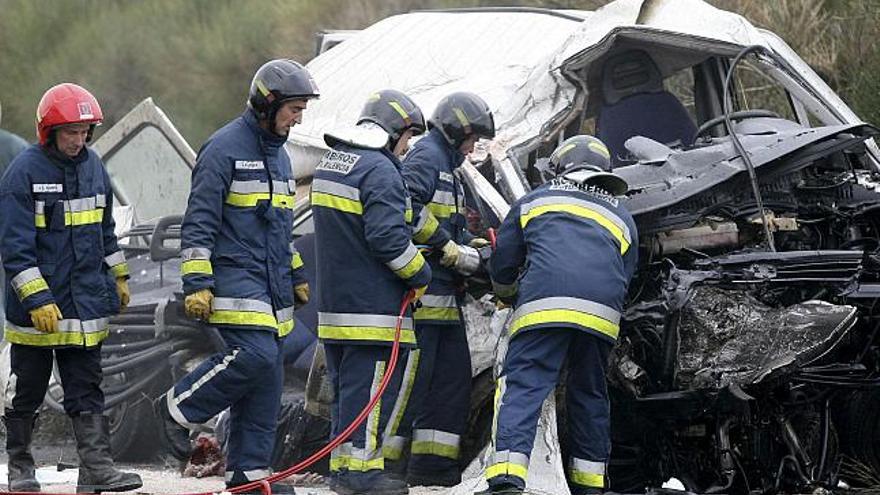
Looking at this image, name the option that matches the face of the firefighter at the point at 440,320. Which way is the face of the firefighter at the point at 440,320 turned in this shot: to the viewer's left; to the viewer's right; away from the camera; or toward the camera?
to the viewer's right

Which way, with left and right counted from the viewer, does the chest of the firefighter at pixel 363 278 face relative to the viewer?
facing away from the viewer and to the right of the viewer

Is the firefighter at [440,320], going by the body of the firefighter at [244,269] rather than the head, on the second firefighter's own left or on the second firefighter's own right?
on the second firefighter's own left

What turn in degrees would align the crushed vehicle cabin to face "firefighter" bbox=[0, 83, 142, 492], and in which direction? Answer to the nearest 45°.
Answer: approximately 135° to its right

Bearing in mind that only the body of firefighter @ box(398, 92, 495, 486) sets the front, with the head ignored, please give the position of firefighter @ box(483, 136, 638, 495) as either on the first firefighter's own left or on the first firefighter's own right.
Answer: on the first firefighter's own right

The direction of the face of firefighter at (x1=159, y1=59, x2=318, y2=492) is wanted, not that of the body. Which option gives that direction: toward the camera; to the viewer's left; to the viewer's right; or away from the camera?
to the viewer's right

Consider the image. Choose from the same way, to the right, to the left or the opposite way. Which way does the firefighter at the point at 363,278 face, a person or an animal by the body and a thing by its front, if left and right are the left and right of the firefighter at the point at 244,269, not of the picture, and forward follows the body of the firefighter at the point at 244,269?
to the left

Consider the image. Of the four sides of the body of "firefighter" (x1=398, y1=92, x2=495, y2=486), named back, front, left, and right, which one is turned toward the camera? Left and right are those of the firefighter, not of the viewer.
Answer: right

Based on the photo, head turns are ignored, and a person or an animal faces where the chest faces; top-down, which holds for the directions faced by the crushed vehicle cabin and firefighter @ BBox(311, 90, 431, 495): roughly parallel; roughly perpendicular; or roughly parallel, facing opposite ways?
roughly perpendicular

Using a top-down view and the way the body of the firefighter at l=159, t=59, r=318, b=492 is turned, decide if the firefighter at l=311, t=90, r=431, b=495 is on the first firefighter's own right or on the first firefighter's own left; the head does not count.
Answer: on the first firefighter's own left

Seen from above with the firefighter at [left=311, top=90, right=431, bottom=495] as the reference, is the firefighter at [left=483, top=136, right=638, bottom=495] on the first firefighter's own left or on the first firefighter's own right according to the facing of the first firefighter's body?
on the first firefighter's own right
